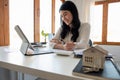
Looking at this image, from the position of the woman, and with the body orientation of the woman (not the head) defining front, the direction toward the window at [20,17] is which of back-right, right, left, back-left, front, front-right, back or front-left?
right

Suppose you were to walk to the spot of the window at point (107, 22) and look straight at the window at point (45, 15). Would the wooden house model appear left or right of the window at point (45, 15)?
left

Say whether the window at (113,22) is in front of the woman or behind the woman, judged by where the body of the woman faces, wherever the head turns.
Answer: behind

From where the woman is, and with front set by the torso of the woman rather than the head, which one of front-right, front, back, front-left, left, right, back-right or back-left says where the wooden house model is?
front-left

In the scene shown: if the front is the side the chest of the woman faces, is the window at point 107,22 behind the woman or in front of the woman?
behind

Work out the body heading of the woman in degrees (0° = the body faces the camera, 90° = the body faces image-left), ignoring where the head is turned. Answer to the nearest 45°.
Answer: approximately 45°

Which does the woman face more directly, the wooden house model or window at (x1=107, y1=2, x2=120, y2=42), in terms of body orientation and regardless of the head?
the wooden house model

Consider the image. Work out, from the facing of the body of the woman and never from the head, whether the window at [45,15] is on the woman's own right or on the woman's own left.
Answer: on the woman's own right
